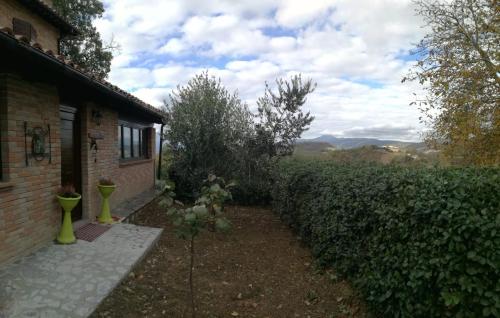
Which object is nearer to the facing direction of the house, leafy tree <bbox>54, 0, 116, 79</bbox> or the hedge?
the hedge

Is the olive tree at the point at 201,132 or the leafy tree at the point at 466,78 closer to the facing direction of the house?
the leafy tree

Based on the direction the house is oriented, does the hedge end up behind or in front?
in front

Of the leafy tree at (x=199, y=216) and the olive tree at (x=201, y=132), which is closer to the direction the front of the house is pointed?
the leafy tree

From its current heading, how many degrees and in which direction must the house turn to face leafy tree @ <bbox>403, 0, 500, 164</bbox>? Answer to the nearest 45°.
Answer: approximately 45° to its left

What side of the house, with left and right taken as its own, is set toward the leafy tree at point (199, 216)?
front

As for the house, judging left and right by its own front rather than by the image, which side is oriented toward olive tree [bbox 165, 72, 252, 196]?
left

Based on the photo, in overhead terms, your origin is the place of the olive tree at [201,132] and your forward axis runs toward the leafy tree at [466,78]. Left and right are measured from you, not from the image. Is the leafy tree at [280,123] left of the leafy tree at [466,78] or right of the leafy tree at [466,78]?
left

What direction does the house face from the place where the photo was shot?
facing the viewer and to the right of the viewer

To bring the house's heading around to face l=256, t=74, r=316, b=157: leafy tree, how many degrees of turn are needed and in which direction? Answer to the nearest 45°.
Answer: approximately 90° to its left
